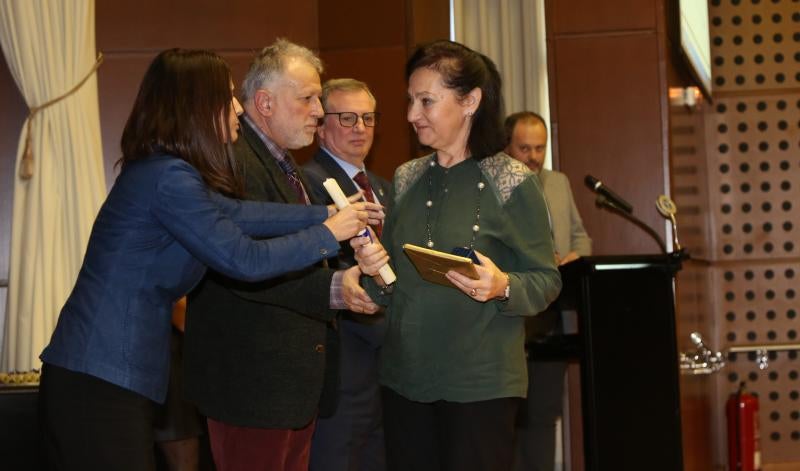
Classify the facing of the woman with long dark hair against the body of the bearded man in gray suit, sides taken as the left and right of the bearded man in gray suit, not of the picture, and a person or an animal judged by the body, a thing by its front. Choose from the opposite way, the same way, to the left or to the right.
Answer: to the left

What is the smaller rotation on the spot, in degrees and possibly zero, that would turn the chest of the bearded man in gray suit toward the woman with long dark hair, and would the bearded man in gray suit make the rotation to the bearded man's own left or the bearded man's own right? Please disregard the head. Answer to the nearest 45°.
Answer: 0° — they already face them

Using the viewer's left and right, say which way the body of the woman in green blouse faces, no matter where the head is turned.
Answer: facing the viewer and to the left of the viewer

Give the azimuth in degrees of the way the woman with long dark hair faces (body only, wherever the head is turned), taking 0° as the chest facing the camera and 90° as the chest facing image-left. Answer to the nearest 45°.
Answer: approximately 270°

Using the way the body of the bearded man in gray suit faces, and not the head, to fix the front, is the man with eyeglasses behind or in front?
in front

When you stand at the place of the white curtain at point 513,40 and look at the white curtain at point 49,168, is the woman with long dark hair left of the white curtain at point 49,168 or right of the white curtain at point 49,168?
left

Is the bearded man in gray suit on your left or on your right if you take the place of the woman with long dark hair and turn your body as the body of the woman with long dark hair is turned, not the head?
on your left

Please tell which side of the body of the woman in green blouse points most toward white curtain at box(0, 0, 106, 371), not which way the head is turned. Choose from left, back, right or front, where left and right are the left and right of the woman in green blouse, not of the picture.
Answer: right

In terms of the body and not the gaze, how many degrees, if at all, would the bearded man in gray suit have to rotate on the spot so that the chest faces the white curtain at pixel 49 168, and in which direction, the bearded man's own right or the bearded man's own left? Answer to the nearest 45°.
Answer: approximately 90° to the bearded man's own right

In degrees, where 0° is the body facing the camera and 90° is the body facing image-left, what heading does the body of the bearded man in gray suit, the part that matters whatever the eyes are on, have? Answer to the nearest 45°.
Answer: approximately 0°

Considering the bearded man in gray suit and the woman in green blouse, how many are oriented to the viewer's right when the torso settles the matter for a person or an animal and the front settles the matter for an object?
0

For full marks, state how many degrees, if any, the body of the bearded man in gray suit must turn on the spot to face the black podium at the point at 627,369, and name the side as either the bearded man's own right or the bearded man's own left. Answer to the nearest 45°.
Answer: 0° — they already face it

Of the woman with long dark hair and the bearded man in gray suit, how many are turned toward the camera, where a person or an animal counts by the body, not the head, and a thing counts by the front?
1

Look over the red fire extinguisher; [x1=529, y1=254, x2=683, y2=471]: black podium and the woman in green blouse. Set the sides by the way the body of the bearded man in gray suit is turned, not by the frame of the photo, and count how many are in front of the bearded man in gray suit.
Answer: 2

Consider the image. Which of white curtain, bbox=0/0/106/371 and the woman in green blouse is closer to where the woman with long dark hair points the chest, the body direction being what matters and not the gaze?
the woman in green blouse

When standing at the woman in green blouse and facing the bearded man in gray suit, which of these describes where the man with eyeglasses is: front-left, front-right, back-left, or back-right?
front-left

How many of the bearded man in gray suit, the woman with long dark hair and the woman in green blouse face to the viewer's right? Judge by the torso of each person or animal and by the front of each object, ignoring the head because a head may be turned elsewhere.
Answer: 1

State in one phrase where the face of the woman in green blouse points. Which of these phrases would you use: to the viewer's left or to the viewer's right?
to the viewer's left
